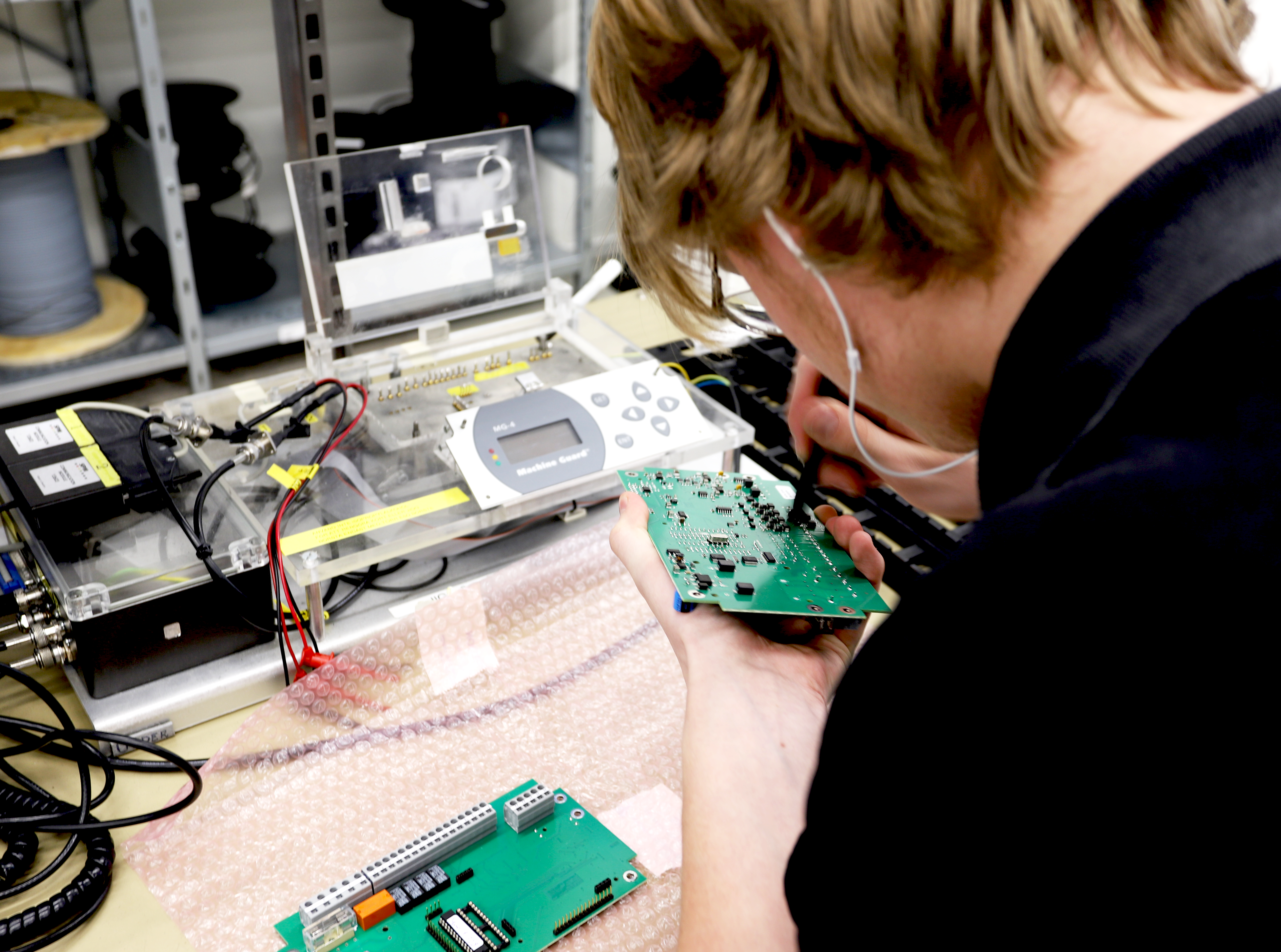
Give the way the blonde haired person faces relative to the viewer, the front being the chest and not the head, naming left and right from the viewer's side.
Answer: facing away from the viewer and to the left of the viewer

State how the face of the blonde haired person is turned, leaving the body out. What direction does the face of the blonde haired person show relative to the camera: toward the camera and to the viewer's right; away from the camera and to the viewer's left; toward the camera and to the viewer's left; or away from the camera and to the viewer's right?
away from the camera and to the viewer's left

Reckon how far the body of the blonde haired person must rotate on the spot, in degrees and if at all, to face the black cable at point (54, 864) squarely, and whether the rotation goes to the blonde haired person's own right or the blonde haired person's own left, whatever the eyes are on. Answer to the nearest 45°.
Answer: approximately 45° to the blonde haired person's own left

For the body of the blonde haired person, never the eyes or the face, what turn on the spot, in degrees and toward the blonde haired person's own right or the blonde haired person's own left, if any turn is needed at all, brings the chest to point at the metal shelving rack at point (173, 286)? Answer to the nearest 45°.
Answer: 0° — they already face it

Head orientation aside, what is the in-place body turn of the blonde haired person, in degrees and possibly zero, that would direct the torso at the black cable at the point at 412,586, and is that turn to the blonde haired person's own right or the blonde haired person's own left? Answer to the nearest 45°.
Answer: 0° — they already face it

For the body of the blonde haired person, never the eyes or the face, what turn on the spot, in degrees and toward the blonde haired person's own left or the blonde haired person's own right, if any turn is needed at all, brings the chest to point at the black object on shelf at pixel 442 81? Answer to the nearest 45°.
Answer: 0° — they already face it
